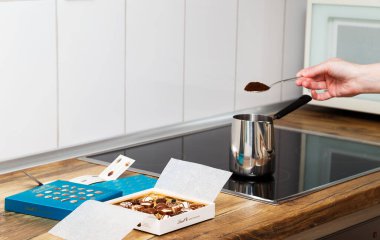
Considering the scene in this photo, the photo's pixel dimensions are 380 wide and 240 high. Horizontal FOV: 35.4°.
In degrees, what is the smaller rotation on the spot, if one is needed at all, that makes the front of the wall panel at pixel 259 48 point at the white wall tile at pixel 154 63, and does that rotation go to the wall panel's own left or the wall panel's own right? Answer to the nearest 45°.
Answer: approximately 90° to the wall panel's own right

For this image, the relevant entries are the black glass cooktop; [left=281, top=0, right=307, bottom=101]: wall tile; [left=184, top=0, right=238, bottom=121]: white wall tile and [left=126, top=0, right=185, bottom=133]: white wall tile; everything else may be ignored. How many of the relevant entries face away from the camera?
0

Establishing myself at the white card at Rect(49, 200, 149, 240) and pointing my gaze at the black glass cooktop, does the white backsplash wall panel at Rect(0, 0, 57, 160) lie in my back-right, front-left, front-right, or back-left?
front-left

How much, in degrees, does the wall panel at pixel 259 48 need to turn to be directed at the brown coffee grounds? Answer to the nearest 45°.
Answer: approximately 45° to its right

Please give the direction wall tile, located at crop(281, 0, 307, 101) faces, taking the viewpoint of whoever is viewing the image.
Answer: facing the viewer and to the right of the viewer

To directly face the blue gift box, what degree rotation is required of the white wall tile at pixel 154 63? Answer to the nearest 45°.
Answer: approximately 45° to its right

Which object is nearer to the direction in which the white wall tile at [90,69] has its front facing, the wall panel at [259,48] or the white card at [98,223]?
the white card

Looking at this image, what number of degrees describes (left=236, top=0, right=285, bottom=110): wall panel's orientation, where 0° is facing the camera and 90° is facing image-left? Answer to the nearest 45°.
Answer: approximately 315°

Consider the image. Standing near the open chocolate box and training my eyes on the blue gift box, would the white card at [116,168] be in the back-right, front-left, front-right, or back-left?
front-right

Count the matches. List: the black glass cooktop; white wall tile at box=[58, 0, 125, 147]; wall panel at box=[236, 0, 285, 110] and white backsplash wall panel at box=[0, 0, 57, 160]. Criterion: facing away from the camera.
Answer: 0
